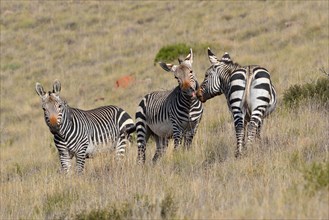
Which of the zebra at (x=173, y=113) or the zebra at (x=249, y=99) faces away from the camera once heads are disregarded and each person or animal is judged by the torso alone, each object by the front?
the zebra at (x=249, y=99)

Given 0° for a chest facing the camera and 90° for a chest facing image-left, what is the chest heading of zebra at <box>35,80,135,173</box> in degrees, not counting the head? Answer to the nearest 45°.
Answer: approximately 45°

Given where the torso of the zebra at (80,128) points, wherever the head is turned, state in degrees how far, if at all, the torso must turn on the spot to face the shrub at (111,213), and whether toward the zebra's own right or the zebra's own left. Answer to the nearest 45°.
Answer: approximately 45° to the zebra's own left

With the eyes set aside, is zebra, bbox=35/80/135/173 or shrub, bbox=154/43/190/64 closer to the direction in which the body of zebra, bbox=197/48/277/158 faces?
the shrub

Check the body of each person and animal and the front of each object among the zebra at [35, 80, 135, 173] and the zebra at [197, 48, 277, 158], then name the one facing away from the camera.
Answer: the zebra at [197, 48, 277, 158]

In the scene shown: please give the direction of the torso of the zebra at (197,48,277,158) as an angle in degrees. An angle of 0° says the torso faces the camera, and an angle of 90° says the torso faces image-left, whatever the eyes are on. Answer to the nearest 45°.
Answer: approximately 180°

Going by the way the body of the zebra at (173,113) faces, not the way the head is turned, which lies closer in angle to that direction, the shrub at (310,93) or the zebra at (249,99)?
the zebra
